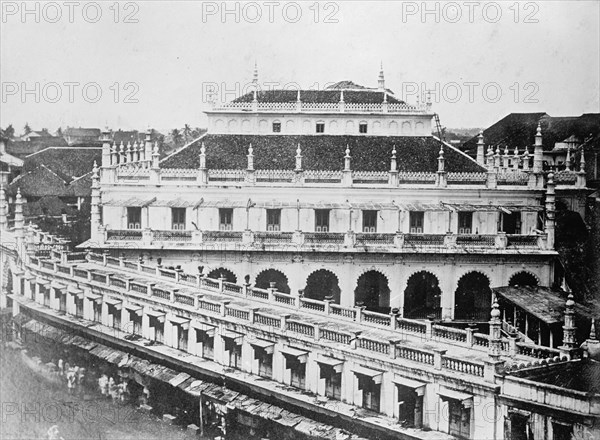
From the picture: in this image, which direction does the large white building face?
toward the camera

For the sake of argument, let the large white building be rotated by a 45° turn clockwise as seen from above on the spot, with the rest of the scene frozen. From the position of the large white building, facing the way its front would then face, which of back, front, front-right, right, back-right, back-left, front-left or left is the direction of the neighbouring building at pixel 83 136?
right

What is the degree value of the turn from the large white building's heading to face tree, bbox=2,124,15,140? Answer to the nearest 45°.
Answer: approximately 90° to its right
